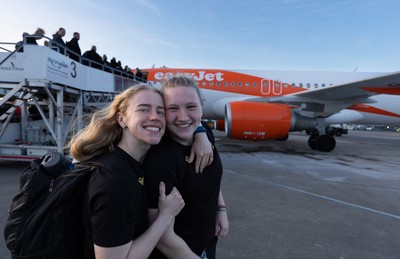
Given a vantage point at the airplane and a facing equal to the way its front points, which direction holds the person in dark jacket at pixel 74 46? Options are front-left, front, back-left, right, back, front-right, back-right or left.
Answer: front-left

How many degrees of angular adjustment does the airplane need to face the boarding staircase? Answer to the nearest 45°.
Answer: approximately 45° to its left

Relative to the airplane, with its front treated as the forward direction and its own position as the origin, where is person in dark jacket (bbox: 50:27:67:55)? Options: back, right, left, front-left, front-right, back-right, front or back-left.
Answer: front-left

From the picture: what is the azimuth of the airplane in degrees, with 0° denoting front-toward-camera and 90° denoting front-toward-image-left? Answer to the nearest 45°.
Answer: approximately 90°
